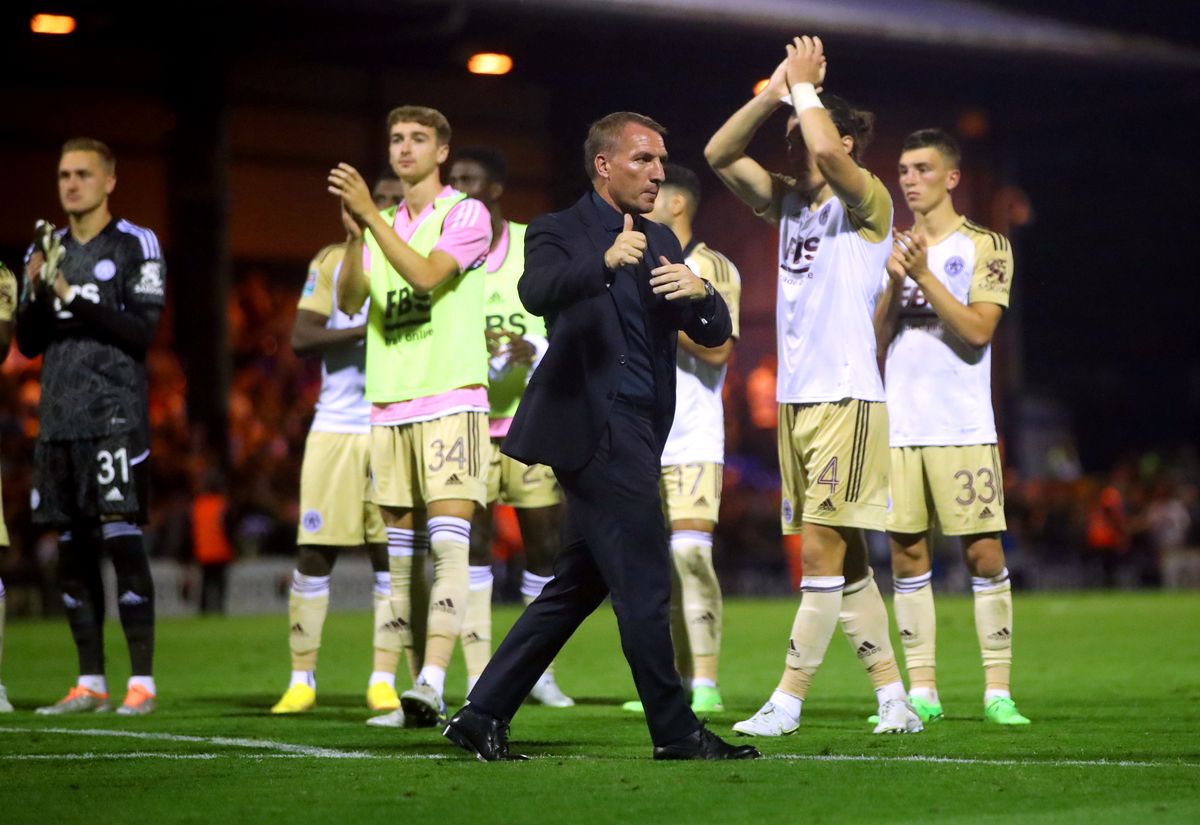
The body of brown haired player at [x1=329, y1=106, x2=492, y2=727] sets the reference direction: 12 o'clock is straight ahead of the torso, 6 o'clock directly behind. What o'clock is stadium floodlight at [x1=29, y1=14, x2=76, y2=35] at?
The stadium floodlight is roughly at 4 o'clock from the brown haired player.

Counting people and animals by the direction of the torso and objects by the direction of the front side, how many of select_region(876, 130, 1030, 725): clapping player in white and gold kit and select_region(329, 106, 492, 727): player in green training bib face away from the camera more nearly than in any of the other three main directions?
0

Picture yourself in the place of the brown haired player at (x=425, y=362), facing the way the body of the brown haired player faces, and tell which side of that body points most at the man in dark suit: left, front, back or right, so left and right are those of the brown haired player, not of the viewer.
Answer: left

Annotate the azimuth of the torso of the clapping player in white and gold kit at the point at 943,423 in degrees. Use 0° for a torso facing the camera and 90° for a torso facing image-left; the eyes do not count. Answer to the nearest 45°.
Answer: approximately 45°

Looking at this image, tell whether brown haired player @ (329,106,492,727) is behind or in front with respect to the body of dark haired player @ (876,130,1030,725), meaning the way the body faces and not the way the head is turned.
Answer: in front

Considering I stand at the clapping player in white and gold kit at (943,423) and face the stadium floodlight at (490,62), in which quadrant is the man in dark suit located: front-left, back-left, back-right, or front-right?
back-left

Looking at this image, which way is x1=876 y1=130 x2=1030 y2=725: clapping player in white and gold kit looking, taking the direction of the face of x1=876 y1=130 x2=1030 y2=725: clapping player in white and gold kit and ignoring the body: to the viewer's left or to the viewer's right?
to the viewer's left

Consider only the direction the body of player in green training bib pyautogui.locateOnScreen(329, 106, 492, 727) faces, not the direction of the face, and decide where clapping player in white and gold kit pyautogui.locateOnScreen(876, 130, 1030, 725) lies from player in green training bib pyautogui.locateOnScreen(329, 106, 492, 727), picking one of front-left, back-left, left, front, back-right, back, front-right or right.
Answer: back-left

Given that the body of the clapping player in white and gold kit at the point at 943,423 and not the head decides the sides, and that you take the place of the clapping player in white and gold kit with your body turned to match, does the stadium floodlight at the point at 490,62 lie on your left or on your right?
on your right

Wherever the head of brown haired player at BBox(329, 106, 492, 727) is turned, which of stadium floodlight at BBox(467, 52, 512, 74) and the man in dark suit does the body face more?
the man in dark suit
